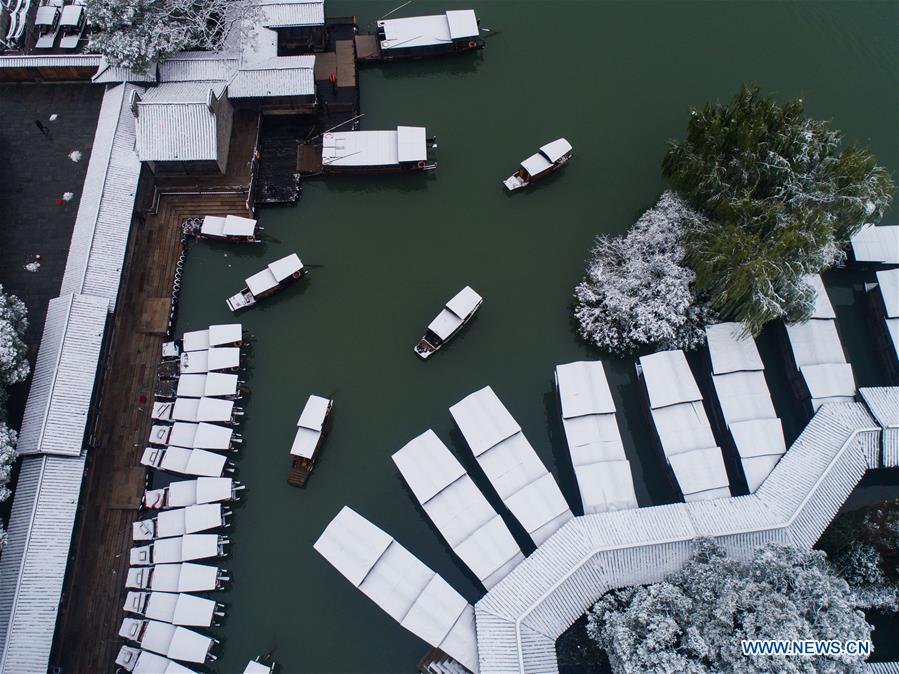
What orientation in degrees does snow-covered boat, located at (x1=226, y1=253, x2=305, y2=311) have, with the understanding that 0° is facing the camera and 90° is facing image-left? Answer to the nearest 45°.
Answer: approximately 45°
